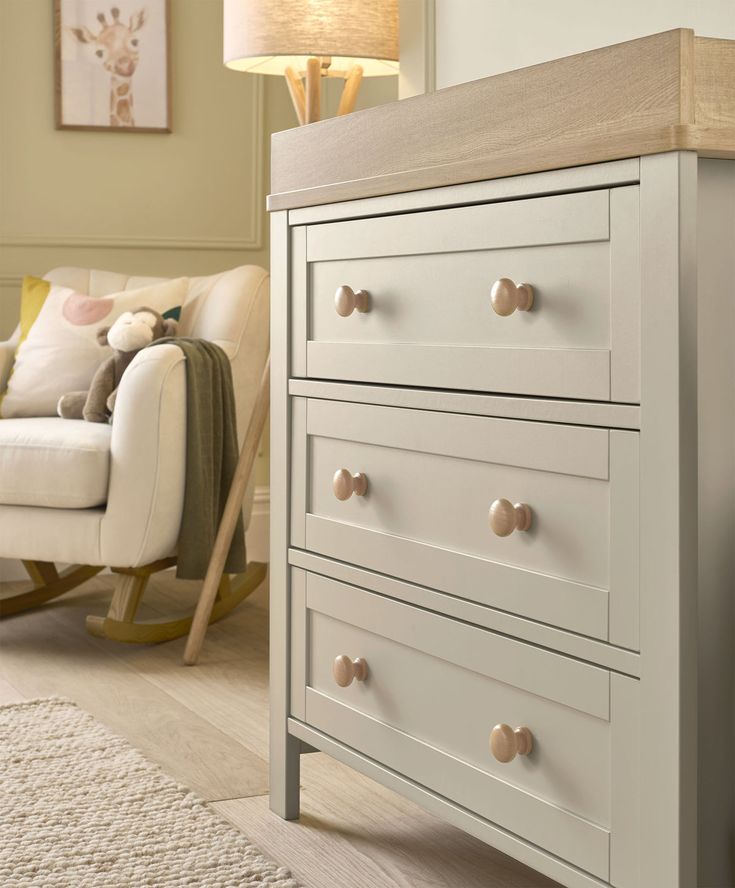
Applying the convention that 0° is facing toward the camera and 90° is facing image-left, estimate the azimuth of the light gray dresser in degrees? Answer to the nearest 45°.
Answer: approximately 45°

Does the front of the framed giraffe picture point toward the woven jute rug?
yes

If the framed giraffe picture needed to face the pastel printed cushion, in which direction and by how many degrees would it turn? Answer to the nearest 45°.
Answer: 0° — it already faces it

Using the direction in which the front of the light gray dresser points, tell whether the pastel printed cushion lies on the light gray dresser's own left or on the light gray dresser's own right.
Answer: on the light gray dresser's own right

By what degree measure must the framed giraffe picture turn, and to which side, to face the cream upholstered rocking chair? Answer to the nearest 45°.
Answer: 0° — it already faces it

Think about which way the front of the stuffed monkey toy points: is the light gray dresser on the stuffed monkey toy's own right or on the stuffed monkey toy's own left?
on the stuffed monkey toy's own left
